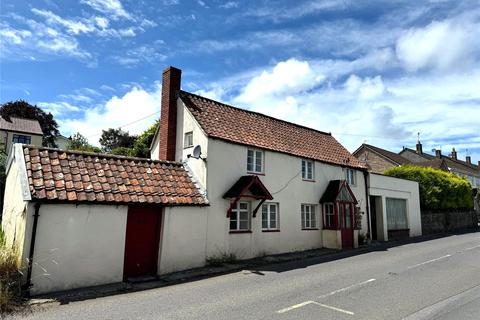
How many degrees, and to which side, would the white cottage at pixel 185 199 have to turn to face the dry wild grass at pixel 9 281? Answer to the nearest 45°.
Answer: approximately 90° to its right

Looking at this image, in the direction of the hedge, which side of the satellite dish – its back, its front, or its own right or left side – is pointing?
back

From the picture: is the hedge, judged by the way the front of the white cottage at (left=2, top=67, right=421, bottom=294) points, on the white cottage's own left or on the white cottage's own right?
on the white cottage's own left

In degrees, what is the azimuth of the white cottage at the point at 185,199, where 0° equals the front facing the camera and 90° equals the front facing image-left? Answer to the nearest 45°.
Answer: approximately 315°

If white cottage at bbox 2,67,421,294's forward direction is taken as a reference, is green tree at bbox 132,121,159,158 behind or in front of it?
behind

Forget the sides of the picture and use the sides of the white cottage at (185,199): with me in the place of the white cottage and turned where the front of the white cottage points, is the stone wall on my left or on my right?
on my left

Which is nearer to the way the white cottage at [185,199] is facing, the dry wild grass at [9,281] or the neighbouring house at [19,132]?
the dry wild grass

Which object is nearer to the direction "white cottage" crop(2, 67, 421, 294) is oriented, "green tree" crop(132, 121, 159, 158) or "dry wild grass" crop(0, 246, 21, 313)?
the dry wild grass
